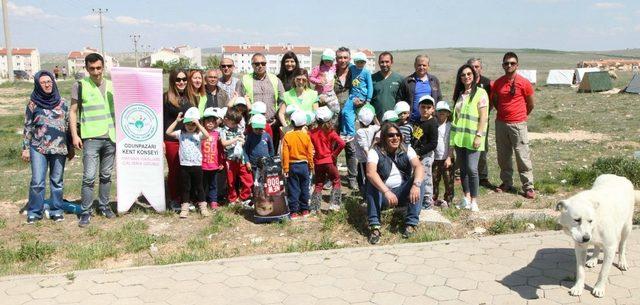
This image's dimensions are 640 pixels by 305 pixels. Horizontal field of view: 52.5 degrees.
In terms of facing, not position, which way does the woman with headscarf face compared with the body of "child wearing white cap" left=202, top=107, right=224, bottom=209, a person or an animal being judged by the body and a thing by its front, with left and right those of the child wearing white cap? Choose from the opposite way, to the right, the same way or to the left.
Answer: the same way

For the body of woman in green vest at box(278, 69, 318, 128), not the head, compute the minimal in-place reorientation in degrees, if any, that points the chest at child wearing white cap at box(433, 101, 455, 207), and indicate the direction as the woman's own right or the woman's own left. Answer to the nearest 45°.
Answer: approximately 90° to the woman's own left

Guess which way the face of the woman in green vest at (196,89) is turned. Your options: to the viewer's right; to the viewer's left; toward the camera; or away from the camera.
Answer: toward the camera

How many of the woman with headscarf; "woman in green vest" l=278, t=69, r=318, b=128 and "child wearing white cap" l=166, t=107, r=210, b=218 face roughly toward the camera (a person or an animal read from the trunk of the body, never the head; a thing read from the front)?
3

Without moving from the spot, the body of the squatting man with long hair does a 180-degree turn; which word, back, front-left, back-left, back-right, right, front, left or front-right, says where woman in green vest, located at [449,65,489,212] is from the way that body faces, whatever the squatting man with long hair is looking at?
front-right

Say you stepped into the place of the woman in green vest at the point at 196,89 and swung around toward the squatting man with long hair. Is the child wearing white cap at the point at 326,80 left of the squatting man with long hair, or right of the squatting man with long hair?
left

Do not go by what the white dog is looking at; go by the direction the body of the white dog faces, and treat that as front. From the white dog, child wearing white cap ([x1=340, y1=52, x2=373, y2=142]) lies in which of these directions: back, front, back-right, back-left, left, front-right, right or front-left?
right

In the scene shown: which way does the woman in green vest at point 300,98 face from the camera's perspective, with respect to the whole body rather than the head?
toward the camera

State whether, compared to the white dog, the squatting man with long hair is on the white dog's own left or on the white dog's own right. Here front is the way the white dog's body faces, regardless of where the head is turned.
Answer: on the white dog's own right

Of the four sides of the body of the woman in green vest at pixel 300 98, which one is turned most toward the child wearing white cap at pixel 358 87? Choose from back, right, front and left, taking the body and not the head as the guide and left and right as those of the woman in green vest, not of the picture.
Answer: left

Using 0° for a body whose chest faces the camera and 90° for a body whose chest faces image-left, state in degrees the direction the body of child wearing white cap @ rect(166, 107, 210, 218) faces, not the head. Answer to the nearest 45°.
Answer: approximately 0°

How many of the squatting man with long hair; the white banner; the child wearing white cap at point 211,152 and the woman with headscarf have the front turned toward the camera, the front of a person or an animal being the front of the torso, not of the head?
4

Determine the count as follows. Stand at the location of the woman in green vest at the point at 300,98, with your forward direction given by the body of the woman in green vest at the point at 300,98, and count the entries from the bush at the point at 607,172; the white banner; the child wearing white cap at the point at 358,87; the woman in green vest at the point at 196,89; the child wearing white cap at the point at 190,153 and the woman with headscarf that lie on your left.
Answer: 2

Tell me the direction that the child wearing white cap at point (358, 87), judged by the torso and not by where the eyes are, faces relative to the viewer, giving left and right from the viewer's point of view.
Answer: facing the viewer and to the left of the viewer
